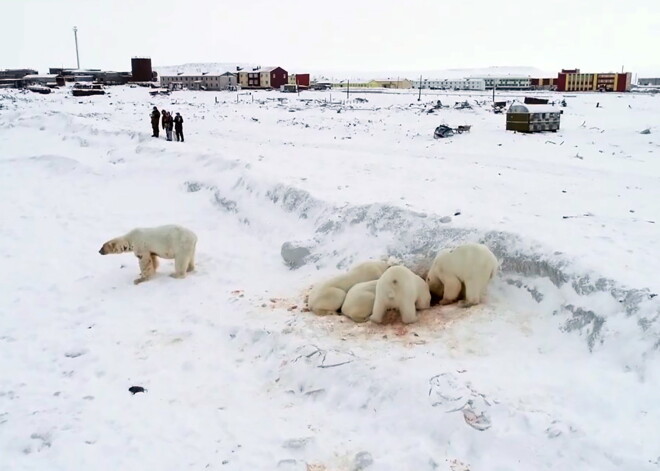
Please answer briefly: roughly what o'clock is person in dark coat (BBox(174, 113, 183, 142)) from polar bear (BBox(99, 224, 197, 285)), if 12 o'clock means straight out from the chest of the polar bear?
The person in dark coat is roughly at 3 o'clock from the polar bear.

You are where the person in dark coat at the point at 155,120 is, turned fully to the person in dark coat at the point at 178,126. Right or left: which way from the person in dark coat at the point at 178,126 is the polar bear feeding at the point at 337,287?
right

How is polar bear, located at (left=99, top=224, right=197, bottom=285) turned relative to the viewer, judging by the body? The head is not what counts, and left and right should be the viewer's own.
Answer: facing to the left of the viewer

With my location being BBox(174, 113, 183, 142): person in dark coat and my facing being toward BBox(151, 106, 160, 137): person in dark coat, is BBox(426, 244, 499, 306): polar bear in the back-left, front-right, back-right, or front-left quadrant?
back-left

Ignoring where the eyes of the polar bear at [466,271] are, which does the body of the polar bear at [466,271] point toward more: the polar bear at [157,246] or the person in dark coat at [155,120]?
the polar bear

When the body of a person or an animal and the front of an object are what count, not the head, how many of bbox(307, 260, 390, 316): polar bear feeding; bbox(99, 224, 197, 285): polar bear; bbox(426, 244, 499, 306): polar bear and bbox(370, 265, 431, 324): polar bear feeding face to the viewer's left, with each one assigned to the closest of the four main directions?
2

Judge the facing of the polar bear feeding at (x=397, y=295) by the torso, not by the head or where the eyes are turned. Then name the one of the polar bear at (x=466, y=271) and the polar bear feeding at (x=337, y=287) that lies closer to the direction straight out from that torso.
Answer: the polar bear

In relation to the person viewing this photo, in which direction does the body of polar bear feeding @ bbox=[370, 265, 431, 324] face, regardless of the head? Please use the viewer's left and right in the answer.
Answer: facing away from the viewer and to the right of the viewer

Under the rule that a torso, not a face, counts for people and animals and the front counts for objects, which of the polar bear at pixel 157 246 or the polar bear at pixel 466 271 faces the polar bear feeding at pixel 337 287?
the polar bear at pixel 466 271

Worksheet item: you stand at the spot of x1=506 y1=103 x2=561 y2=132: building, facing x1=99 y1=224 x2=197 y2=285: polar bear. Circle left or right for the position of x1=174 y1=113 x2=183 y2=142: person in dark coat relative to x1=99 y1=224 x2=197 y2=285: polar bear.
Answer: right

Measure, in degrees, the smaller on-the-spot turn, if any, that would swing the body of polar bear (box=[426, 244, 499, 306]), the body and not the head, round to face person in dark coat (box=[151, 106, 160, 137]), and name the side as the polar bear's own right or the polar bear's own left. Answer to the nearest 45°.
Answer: approximately 45° to the polar bear's own right

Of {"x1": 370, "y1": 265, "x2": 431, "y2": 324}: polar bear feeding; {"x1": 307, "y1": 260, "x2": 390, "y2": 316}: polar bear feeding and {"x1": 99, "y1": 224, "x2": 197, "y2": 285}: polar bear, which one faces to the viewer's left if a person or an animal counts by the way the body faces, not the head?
the polar bear

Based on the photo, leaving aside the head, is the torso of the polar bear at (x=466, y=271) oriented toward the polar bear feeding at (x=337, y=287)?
yes

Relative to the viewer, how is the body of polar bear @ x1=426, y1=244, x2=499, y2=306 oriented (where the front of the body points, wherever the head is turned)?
to the viewer's left

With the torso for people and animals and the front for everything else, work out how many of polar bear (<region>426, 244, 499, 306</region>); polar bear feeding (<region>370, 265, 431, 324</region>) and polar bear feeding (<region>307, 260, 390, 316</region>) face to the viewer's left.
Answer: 1

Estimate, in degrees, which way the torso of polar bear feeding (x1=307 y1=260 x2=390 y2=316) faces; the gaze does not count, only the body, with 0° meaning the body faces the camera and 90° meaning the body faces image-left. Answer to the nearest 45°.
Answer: approximately 225°
